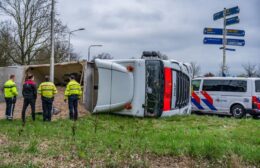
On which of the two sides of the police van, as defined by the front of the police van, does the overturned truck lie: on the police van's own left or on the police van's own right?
on the police van's own left
